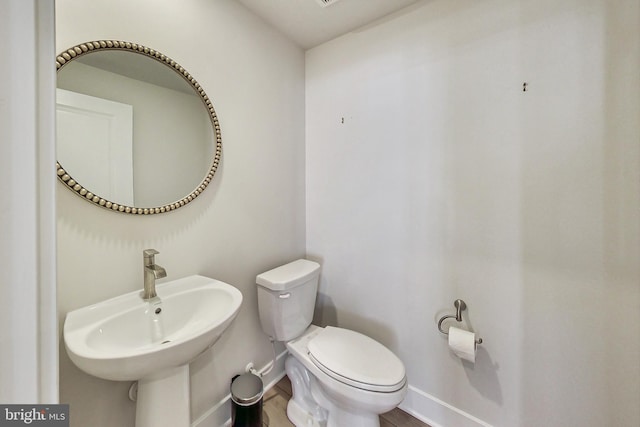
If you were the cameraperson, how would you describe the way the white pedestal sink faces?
facing the viewer and to the right of the viewer

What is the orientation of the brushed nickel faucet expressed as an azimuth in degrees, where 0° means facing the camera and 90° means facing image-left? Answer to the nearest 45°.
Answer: approximately 315°

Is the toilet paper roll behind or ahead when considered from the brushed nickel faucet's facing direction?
ahead

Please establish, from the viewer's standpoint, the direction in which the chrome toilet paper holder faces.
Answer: facing the viewer

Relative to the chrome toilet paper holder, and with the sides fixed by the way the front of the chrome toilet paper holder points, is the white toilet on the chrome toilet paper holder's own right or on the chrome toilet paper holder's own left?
on the chrome toilet paper holder's own right

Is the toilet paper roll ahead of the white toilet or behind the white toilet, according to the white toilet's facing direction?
ahead

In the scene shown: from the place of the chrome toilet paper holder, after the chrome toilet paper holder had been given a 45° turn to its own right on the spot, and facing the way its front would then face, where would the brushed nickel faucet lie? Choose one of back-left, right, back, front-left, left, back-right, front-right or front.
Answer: front

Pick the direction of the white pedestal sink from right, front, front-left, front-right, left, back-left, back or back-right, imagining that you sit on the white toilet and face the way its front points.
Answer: right

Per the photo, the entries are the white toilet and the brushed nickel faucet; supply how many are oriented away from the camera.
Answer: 0

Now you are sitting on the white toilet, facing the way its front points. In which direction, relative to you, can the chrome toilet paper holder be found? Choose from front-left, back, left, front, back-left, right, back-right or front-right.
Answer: front-left

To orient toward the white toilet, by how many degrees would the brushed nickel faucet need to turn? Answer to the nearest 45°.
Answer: approximately 45° to its left

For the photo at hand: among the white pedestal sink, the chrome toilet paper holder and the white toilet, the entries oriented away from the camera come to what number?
0

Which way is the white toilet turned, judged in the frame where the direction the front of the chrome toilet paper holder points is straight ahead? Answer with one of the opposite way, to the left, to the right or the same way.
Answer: to the left

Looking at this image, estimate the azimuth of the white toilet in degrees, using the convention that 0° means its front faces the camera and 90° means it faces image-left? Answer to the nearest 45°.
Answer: approximately 315°

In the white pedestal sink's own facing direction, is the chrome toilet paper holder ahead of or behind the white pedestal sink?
ahead
